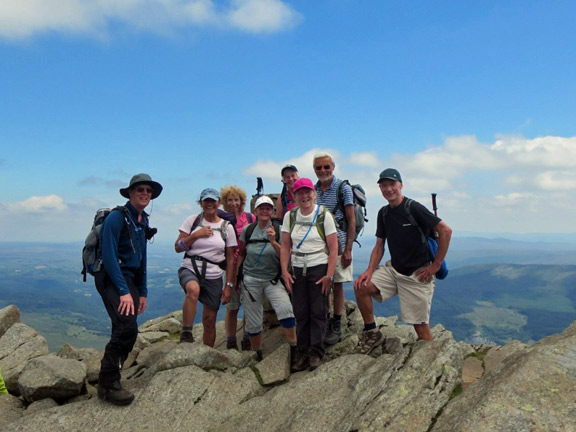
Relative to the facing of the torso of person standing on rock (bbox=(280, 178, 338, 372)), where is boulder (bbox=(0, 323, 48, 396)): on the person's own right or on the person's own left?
on the person's own right

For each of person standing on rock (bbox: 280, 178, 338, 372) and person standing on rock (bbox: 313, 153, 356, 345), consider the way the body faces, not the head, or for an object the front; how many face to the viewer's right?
0

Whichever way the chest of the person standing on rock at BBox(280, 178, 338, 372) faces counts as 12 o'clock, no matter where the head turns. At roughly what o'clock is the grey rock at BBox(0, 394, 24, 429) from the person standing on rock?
The grey rock is roughly at 3 o'clock from the person standing on rock.

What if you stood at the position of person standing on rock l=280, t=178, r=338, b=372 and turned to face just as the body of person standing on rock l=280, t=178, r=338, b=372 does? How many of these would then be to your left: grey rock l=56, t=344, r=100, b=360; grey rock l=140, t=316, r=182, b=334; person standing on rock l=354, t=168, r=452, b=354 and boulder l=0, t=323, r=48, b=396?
1

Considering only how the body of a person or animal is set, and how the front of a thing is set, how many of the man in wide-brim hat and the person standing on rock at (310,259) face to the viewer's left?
0

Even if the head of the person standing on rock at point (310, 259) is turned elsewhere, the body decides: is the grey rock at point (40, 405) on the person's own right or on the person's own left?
on the person's own right

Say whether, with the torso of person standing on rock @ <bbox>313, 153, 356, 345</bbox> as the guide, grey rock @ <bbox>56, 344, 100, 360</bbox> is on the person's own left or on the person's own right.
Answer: on the person's own right

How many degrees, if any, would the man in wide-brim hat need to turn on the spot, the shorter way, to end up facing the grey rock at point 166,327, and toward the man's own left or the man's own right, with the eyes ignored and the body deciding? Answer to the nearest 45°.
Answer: approximately 135° to the man's own left
